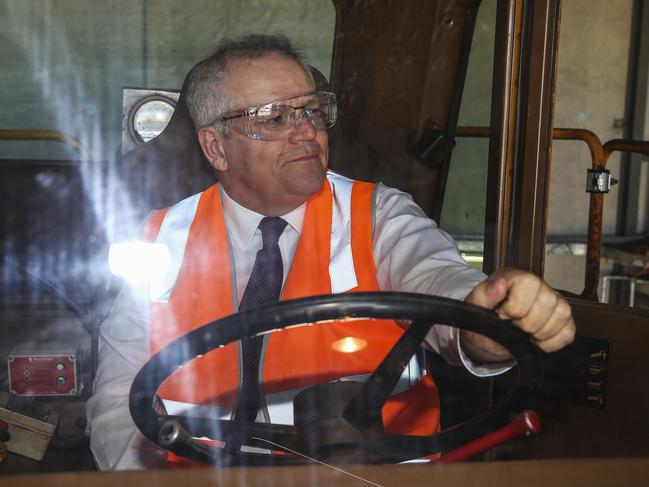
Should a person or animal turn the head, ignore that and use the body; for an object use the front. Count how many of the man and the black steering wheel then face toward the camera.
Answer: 1

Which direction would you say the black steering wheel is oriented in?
away from the camera

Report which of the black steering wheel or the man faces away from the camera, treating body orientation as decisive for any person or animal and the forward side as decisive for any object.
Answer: the black steering wheel

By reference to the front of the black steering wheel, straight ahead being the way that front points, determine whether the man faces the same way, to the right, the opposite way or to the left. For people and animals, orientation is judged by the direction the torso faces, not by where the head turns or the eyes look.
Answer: the opposite way

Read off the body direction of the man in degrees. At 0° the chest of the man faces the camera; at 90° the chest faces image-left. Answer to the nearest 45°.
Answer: approximately 0°
